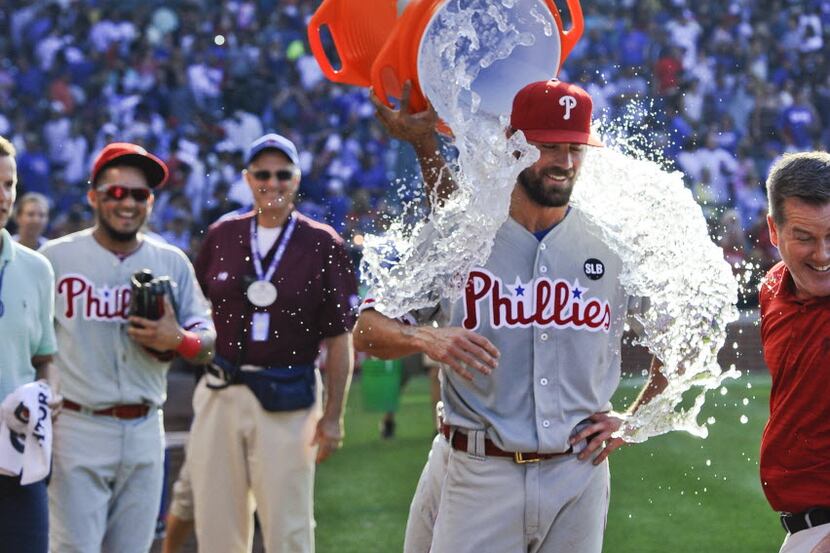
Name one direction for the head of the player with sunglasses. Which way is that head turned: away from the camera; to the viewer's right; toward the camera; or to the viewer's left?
toward the camera

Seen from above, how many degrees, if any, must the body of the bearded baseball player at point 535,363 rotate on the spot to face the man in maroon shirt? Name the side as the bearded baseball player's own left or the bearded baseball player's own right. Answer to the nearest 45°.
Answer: approximately 135° to the bearded baseball player's own right

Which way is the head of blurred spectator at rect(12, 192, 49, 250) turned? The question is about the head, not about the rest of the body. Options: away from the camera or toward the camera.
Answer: toward the camera

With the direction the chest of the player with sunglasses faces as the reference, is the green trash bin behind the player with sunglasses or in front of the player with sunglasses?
behind

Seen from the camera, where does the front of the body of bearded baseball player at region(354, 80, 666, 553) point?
toward the camera

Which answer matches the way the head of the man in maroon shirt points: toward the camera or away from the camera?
toward the camera

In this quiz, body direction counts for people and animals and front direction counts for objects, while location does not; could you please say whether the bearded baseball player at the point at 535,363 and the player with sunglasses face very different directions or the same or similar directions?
same or similar directions

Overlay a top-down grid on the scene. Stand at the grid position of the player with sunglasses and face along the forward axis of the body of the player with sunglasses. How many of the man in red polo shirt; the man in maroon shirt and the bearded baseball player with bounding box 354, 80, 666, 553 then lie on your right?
0

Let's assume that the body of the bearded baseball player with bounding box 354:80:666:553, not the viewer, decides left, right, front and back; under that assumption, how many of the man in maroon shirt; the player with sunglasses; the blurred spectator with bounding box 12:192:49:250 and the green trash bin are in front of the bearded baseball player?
0

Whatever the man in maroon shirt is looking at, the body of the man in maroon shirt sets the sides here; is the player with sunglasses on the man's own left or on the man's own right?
on the man's own right

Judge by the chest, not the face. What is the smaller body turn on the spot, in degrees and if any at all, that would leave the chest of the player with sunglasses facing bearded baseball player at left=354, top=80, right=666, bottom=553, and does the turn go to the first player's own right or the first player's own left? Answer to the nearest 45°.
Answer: approximately 45° to the first player's own left

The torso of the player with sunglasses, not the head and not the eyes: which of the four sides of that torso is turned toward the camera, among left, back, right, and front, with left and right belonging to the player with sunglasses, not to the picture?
front

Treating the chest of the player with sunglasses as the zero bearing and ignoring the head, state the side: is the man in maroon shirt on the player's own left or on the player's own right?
on the player's own left

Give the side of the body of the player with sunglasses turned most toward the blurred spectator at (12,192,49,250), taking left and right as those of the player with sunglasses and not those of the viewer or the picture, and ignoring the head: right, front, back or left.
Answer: back

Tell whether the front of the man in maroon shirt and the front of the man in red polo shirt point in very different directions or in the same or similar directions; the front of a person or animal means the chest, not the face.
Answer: same or similar directions

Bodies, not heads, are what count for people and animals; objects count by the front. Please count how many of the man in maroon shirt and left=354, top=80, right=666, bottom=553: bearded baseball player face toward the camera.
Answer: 2
